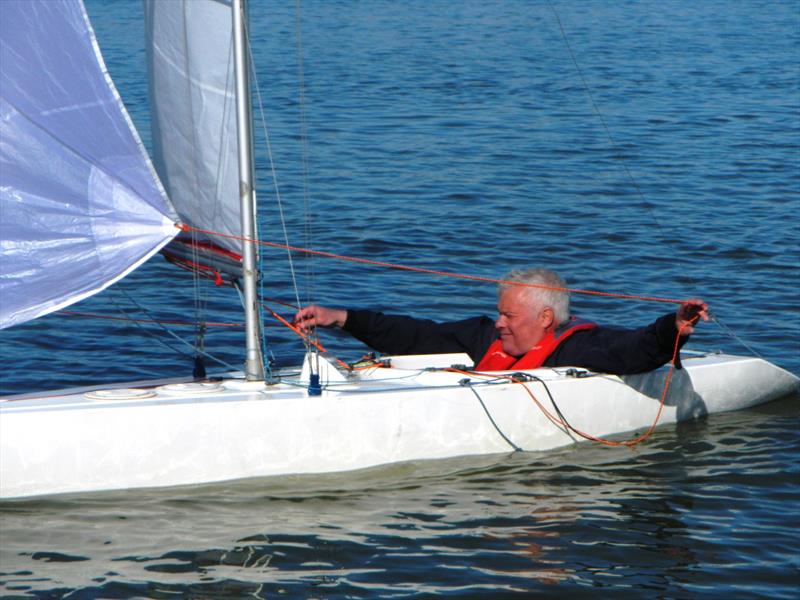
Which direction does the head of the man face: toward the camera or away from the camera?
toward the camera

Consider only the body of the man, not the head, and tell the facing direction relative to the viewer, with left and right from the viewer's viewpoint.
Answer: facing the viewer and to the left of the viewer
